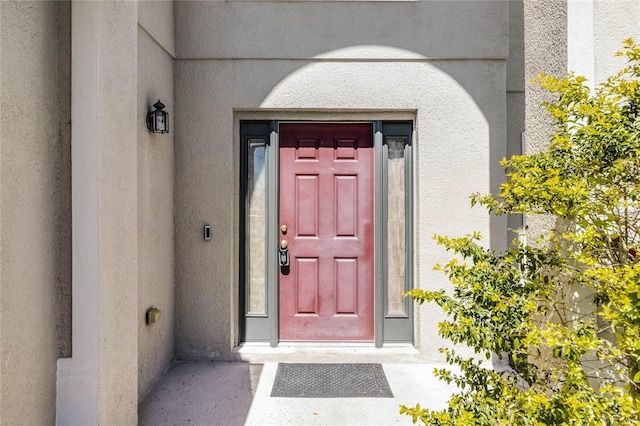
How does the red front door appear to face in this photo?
toward the camera

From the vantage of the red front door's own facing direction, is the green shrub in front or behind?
in front

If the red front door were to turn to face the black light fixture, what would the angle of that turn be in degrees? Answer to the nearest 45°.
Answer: approximately 45° to its right

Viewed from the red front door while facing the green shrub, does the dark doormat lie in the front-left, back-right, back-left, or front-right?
front-right

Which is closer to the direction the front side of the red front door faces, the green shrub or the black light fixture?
the green shrub
